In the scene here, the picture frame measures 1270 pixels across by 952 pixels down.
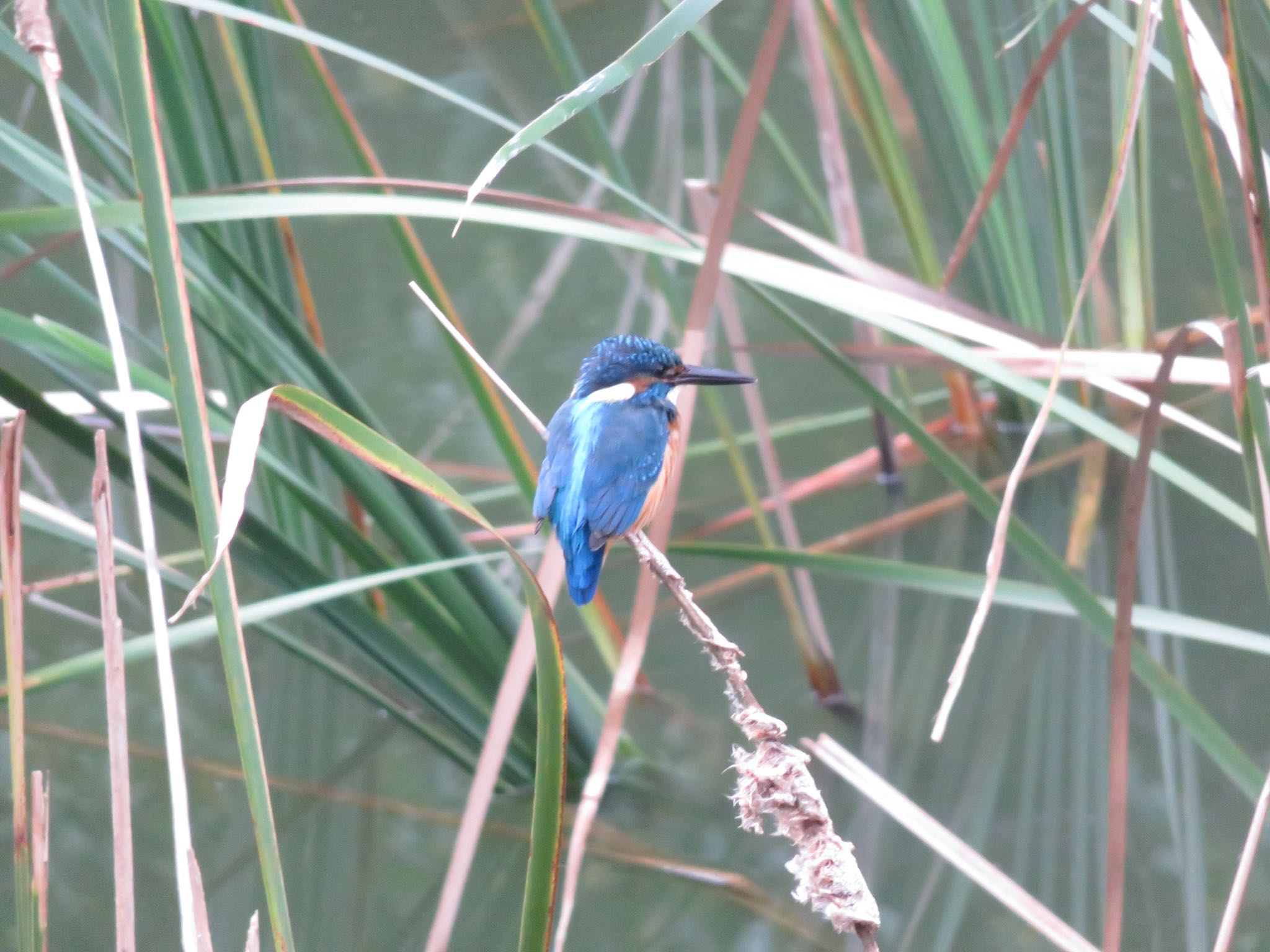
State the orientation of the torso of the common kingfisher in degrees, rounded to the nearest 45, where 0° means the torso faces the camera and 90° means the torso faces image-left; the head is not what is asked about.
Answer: approximately 225°

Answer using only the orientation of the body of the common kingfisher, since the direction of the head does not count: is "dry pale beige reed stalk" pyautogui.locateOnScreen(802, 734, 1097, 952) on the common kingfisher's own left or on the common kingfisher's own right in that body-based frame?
on the common kingfisher's own right

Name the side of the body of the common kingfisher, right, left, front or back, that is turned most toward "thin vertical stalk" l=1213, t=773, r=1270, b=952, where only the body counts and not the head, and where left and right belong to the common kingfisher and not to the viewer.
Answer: right

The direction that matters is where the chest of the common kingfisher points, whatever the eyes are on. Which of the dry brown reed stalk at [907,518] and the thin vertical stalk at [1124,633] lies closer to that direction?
the dry brown reed stalk

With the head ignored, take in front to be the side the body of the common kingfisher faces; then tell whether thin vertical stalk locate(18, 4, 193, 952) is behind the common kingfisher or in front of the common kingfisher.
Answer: behind

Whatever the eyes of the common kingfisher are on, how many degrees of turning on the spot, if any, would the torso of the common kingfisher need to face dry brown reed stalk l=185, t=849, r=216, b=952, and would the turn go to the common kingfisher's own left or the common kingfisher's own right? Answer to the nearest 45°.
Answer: approximately 135° to the common kingfisher's own right

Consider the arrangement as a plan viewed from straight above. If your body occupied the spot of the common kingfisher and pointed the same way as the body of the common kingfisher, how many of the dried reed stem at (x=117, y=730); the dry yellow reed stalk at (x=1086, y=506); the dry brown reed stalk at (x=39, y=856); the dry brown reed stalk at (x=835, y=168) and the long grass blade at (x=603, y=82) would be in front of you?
2

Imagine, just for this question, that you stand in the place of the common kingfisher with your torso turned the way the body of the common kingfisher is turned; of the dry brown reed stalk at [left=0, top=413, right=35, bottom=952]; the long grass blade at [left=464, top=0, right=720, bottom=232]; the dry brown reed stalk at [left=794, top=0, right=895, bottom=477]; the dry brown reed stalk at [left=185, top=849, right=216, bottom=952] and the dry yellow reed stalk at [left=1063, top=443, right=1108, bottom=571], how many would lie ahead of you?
2
